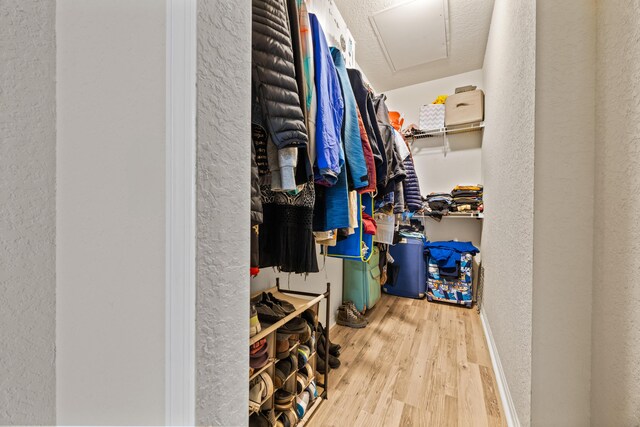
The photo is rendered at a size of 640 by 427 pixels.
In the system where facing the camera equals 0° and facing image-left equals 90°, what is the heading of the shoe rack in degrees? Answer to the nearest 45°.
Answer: approximately 315°

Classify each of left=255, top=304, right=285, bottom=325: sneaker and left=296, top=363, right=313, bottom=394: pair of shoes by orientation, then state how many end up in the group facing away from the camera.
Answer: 0
